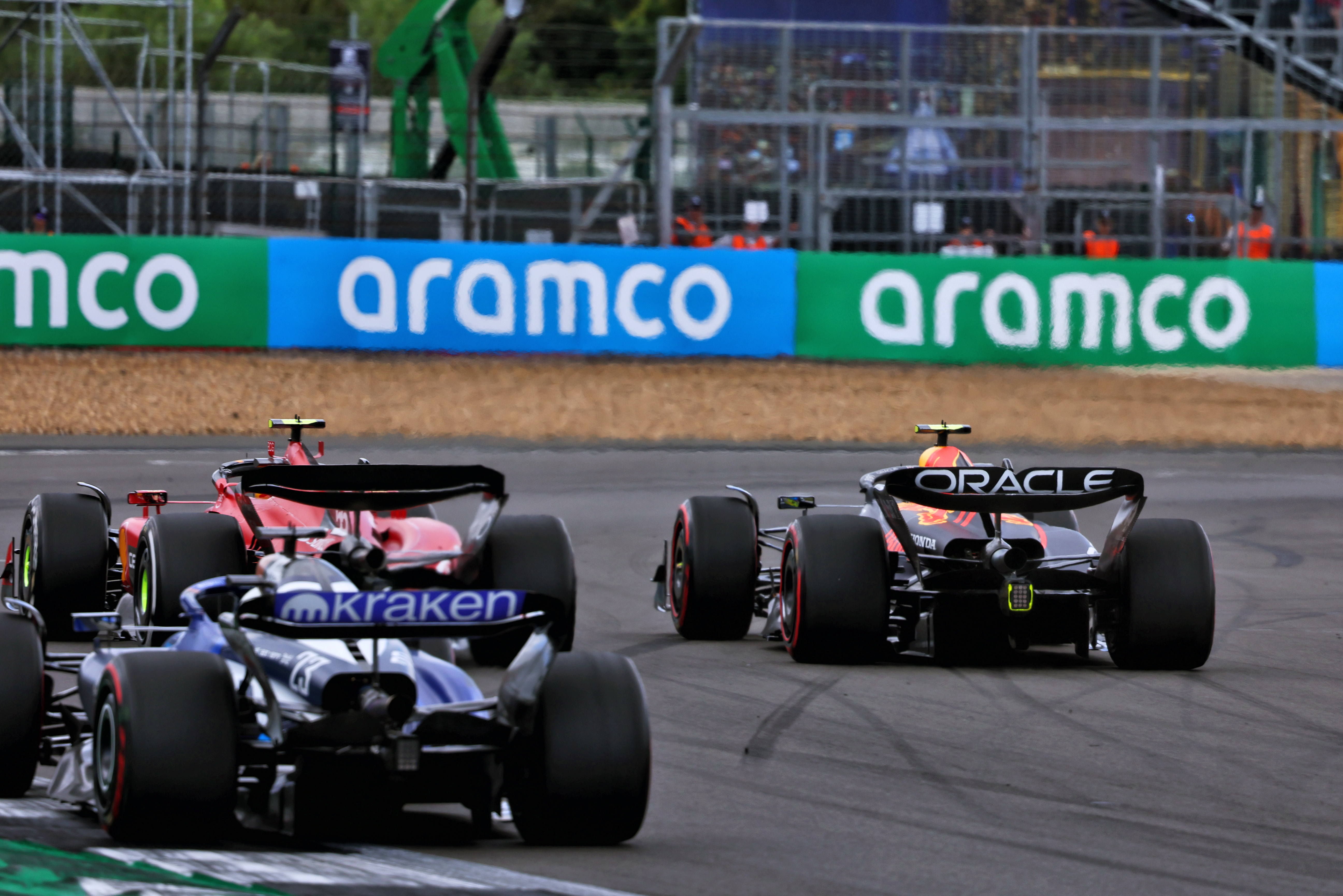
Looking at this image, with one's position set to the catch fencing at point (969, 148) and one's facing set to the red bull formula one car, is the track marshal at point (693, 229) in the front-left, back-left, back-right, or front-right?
front-right

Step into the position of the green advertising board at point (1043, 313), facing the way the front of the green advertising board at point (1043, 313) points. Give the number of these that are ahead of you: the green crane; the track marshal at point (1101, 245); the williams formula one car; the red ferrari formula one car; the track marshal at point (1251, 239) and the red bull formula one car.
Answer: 3

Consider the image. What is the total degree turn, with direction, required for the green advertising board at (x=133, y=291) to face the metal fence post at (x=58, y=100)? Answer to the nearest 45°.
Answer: approximately 180°

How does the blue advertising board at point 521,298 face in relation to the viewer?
toward the camera

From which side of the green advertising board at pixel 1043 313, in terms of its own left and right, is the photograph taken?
front

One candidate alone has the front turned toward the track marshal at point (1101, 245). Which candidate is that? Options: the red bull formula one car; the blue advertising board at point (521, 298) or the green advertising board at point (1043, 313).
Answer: the red bull formula one car

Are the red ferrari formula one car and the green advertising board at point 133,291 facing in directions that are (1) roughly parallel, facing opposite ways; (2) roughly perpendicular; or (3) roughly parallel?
roughly parallel, facing opposite ways

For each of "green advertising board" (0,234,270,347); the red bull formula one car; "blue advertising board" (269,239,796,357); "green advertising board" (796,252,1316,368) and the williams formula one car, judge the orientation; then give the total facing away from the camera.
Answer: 2

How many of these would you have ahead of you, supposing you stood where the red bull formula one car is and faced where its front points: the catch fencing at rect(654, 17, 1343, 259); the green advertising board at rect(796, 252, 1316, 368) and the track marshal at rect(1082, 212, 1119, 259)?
3

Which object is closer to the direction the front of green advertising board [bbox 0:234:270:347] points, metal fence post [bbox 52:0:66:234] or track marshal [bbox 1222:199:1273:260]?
the track marshal

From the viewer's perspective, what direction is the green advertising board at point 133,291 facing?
toward the camera

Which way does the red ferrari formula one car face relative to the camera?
away from the camera

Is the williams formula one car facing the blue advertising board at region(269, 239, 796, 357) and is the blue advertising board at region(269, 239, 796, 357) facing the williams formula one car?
yes

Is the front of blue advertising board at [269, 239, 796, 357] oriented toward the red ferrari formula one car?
yes

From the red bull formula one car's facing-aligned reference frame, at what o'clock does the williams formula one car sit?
The williams formula one car is roughly at 7 o'clock from the red bull formula one car.

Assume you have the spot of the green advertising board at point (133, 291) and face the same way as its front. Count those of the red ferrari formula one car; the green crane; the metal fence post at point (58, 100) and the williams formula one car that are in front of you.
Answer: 2

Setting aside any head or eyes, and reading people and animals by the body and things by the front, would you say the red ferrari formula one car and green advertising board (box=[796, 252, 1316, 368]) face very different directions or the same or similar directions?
very different directions

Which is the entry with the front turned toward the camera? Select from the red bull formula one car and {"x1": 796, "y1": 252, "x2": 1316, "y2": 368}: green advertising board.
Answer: the green advertising board

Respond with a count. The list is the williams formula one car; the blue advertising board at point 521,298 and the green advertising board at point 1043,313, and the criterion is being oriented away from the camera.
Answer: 1
